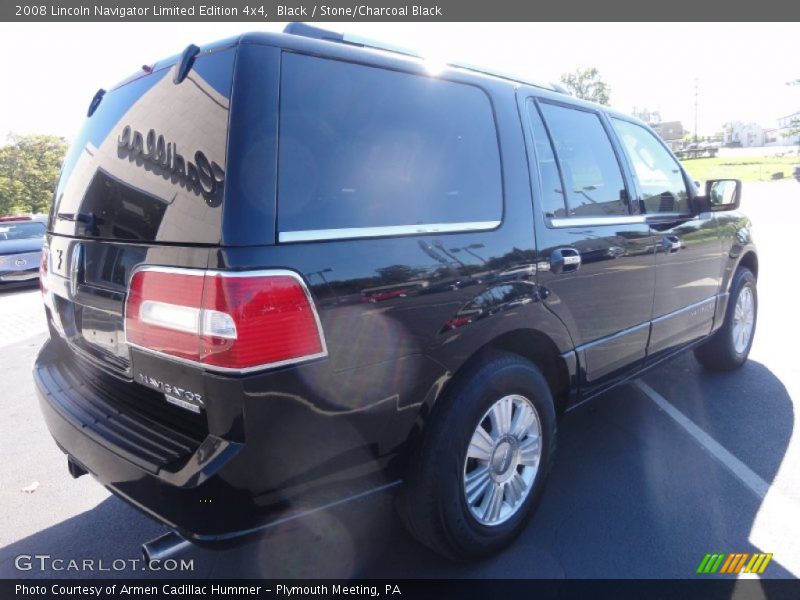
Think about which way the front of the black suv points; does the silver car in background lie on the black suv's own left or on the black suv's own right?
on the black suv's own left

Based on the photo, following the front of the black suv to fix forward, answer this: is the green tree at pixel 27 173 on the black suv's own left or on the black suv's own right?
on the black suv's own left

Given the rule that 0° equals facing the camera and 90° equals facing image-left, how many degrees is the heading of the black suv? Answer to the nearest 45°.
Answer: approximately 225°
